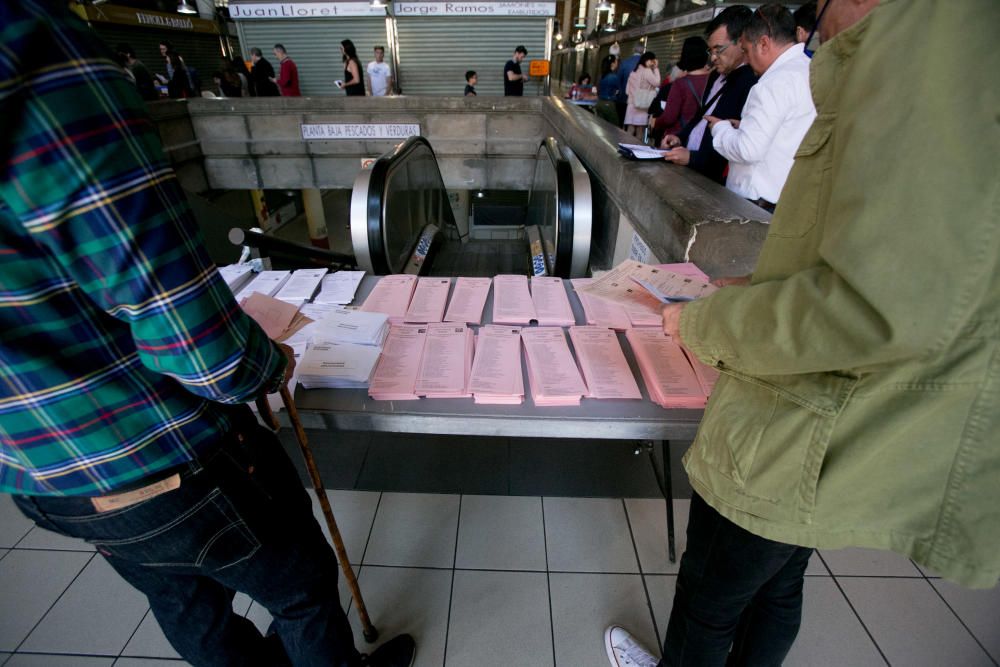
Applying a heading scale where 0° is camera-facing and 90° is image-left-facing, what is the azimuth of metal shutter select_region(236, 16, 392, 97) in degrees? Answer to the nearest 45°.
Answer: approximately 0°

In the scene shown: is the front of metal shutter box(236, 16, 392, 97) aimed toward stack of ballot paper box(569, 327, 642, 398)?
yes

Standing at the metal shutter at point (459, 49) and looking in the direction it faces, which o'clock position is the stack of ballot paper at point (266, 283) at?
The stack of ballot paper is roughly at 12 o'clock from the metal shutter.

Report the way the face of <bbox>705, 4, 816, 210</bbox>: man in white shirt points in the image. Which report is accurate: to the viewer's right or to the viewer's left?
to the viewer's left

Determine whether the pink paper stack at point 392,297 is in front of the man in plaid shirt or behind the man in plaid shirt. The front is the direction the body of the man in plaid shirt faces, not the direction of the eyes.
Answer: in front

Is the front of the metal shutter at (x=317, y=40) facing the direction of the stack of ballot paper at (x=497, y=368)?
yes

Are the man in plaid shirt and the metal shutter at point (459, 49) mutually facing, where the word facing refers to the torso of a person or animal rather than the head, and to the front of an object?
yes

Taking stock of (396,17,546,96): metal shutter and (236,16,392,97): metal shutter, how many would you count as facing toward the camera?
2

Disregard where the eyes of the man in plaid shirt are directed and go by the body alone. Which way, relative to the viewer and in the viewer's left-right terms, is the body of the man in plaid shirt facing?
facing away from the viewer and to the right of the viewer

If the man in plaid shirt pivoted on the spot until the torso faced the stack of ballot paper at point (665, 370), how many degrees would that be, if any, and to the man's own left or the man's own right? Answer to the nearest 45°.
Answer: approximately 45° to the man's own right

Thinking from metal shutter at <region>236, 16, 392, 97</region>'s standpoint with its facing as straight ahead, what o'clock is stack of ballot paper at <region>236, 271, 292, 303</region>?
The stack of ballot paper is roughly at 12 o'clock from the metal shutter.
